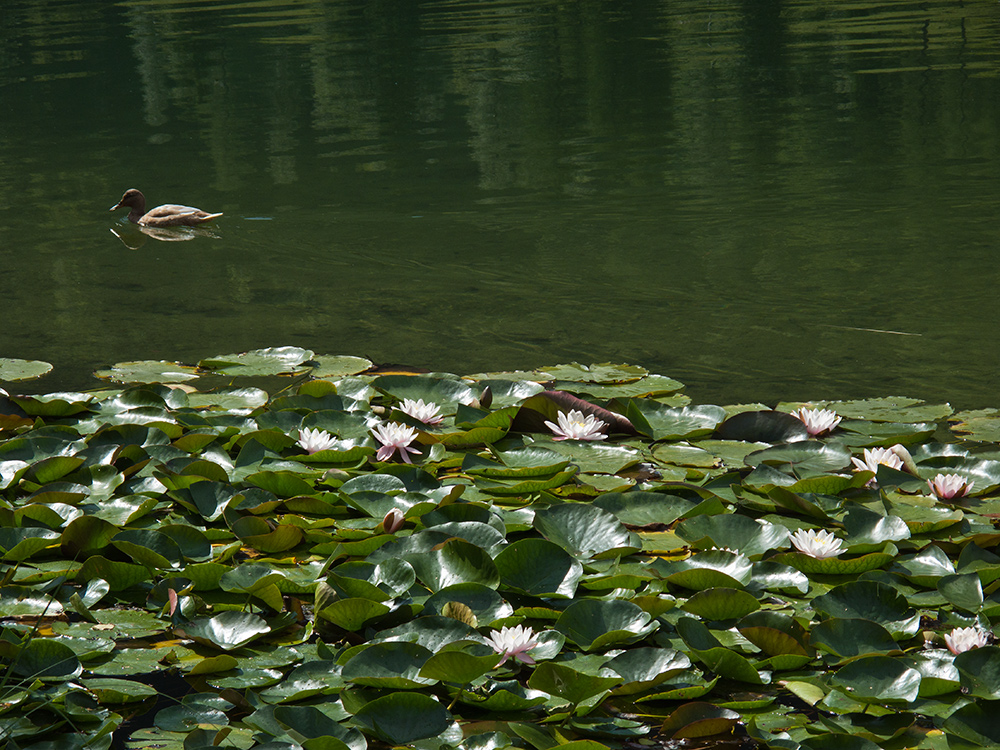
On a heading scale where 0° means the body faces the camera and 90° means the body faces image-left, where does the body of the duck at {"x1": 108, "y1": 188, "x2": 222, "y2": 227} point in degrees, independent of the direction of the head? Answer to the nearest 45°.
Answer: approximately 90°

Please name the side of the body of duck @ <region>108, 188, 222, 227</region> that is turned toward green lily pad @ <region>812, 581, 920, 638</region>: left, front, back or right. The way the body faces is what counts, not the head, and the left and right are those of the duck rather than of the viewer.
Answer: left

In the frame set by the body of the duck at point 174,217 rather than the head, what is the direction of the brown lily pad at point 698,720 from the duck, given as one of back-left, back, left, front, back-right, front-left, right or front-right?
left

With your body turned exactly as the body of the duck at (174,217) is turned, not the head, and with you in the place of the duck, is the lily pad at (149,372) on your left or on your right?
on your left

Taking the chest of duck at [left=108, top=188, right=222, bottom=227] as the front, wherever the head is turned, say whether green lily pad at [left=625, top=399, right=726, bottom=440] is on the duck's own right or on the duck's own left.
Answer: on the duck's own left

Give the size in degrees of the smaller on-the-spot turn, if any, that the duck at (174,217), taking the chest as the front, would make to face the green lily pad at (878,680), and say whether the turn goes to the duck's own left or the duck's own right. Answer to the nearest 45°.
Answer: approximately 90° to the duck's own left

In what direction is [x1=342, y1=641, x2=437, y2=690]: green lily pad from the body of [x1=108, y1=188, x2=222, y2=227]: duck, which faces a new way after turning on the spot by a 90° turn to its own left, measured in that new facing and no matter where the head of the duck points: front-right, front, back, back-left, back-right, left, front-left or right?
front

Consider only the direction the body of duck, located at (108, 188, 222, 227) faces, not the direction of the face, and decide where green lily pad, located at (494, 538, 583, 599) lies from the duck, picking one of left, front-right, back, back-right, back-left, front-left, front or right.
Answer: left

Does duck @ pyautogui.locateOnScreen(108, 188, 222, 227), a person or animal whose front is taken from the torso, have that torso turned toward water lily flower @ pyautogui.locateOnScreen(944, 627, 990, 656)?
no

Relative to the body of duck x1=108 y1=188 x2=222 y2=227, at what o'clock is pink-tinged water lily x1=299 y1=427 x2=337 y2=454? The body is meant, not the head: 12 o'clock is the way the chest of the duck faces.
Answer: The pink-tinged water lily is roughly at 9 o'clock from the duck.

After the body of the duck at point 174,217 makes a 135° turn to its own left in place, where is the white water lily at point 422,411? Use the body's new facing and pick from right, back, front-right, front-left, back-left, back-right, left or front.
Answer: front-right

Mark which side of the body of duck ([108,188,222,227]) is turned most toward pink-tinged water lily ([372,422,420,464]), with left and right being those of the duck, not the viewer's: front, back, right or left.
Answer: left

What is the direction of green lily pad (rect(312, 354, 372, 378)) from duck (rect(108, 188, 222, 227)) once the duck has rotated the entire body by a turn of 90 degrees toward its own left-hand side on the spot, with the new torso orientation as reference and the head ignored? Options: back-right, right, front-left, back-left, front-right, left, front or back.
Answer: front

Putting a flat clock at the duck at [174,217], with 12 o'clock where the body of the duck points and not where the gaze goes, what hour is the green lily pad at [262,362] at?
The green lily pad is roughly at 9 o'clock from the duck.

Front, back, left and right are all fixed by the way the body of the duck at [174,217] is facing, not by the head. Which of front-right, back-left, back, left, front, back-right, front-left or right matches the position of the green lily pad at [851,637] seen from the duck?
left

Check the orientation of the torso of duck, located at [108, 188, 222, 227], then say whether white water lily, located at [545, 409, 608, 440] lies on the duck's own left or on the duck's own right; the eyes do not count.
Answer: on the duck's own left

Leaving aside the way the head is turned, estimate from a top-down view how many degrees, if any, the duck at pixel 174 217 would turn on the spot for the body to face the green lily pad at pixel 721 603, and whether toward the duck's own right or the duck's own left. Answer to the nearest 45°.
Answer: approximately 90° to the duck's own left
